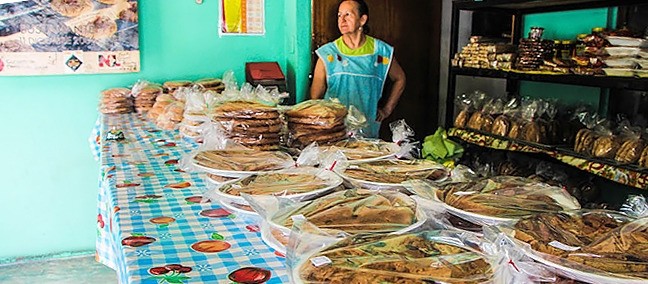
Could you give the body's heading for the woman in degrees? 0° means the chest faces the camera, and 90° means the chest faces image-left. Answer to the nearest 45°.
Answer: approximately 0°

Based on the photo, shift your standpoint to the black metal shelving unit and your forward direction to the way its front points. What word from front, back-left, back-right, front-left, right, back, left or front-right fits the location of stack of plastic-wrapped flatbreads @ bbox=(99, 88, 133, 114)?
front-right

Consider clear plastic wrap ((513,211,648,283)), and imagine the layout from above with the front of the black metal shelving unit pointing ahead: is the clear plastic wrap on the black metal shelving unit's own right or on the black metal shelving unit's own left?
on the black metal shelving unit's own left

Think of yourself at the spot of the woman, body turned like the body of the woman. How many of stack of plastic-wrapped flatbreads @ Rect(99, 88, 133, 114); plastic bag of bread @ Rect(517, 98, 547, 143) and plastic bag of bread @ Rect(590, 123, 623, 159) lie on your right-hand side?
1

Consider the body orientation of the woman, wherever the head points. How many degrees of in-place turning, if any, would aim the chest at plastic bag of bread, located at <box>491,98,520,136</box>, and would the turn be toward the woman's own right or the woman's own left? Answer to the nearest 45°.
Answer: approximately 45° to the woman's own left

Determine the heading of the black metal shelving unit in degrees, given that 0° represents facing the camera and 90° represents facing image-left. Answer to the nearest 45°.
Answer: approximately 45°

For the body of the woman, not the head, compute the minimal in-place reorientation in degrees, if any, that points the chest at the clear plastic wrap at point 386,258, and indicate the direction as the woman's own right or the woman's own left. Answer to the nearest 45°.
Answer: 0° — they already face it

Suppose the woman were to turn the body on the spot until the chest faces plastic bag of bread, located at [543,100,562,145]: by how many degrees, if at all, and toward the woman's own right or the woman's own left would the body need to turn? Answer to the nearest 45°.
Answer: approximately 45° to the woman's own left

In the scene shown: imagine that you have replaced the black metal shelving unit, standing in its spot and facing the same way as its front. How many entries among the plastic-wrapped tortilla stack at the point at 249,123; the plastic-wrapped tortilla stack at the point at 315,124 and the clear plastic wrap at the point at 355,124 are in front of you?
3

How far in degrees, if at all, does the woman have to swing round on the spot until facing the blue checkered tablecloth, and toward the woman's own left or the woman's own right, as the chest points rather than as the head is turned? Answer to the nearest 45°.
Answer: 0° — they already face it
